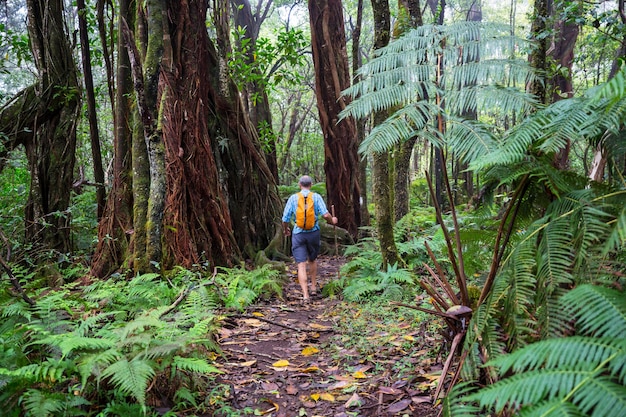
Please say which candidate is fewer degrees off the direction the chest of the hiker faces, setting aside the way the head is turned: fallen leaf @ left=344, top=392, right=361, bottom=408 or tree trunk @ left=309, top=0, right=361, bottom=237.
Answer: the tree trunk

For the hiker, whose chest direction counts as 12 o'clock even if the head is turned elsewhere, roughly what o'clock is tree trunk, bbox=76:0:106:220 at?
The tree trunk is roughly at 10 o'clock from the hiker.

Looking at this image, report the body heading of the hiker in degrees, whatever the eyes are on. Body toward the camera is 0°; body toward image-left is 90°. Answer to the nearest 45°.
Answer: approximately 180°

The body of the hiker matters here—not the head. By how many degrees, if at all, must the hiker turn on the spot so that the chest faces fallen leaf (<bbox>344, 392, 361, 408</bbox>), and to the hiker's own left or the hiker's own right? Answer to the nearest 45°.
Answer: approximately 180°

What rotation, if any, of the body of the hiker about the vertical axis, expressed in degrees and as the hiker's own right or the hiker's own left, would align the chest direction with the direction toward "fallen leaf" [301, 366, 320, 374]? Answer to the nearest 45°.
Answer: approximately 180°

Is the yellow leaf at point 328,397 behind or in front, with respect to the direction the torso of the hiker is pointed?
behind

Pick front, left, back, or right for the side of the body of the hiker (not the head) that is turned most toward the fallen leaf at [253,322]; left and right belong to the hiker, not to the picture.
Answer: back

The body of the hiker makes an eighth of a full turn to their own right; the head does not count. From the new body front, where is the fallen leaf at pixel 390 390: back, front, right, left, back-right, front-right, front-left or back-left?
back-right

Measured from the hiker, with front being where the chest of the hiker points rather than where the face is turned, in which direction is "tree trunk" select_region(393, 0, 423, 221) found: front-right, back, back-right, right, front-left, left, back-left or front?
front-right

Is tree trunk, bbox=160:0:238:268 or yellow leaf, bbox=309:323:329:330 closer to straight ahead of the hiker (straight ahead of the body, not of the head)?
the tree trunk

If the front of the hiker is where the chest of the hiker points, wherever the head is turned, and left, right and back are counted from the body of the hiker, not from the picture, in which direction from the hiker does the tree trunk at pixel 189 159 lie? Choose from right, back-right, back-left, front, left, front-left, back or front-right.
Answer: left

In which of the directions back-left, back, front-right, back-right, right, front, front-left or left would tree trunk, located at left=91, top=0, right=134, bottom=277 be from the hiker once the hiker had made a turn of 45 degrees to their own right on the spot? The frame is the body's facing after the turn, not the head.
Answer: back-left

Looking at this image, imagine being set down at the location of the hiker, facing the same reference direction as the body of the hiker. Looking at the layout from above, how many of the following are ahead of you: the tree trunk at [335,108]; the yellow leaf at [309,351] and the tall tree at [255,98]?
2

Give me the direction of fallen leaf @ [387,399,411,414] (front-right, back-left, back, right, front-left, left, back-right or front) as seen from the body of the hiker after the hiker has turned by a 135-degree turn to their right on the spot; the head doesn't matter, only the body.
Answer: front-right
